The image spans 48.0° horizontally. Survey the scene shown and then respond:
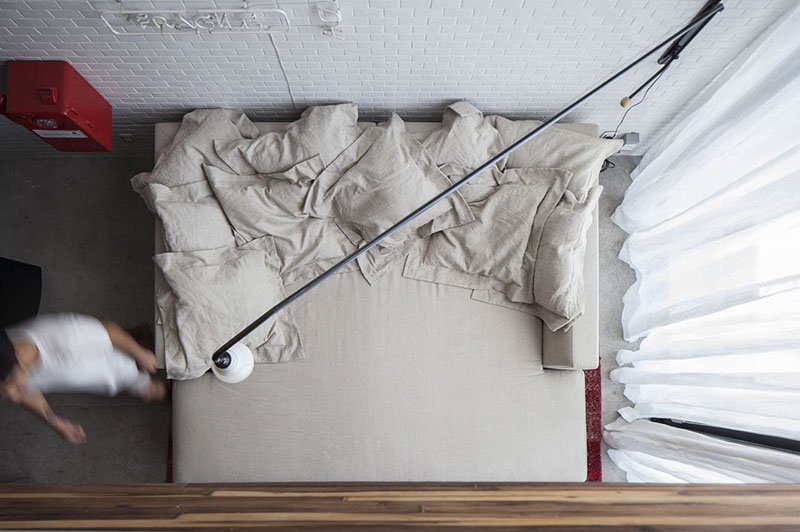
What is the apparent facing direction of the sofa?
toward the camera
